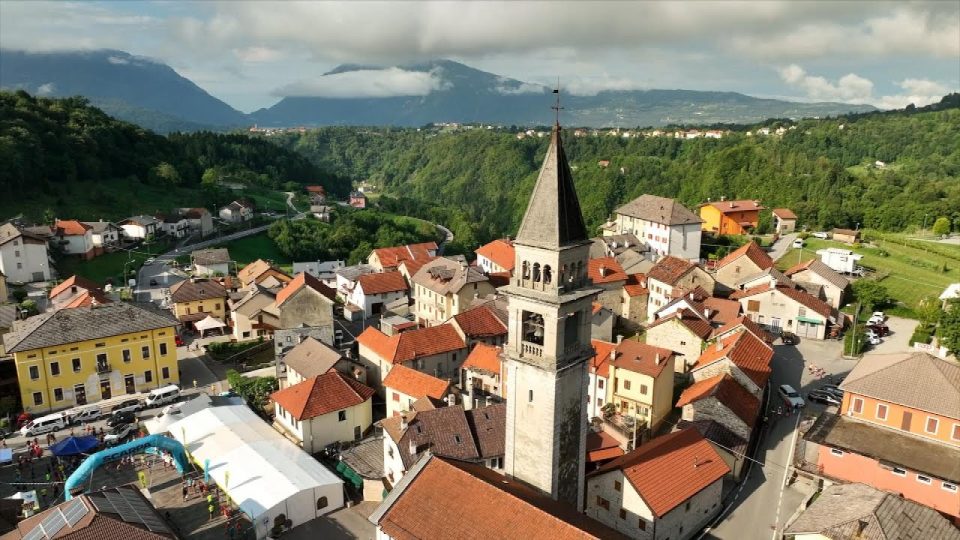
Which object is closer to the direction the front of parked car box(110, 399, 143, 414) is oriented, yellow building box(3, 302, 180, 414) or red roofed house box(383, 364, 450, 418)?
the yellow building

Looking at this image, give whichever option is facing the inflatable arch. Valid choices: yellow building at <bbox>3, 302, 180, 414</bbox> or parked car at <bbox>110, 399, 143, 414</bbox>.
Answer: the yellow building

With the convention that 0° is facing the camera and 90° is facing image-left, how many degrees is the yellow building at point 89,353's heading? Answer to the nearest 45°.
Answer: approximately 0°

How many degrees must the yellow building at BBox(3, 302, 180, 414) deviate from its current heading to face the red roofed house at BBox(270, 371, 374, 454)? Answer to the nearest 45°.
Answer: approximately 45° to its left

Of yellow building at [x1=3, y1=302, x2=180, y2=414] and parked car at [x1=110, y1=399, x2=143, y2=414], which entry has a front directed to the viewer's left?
the parked car

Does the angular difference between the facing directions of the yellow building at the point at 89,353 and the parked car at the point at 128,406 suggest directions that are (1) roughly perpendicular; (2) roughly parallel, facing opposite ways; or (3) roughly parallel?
roughly perpendicular

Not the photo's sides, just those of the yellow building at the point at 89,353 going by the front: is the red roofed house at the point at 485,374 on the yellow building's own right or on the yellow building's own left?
on the yellow building's own left
